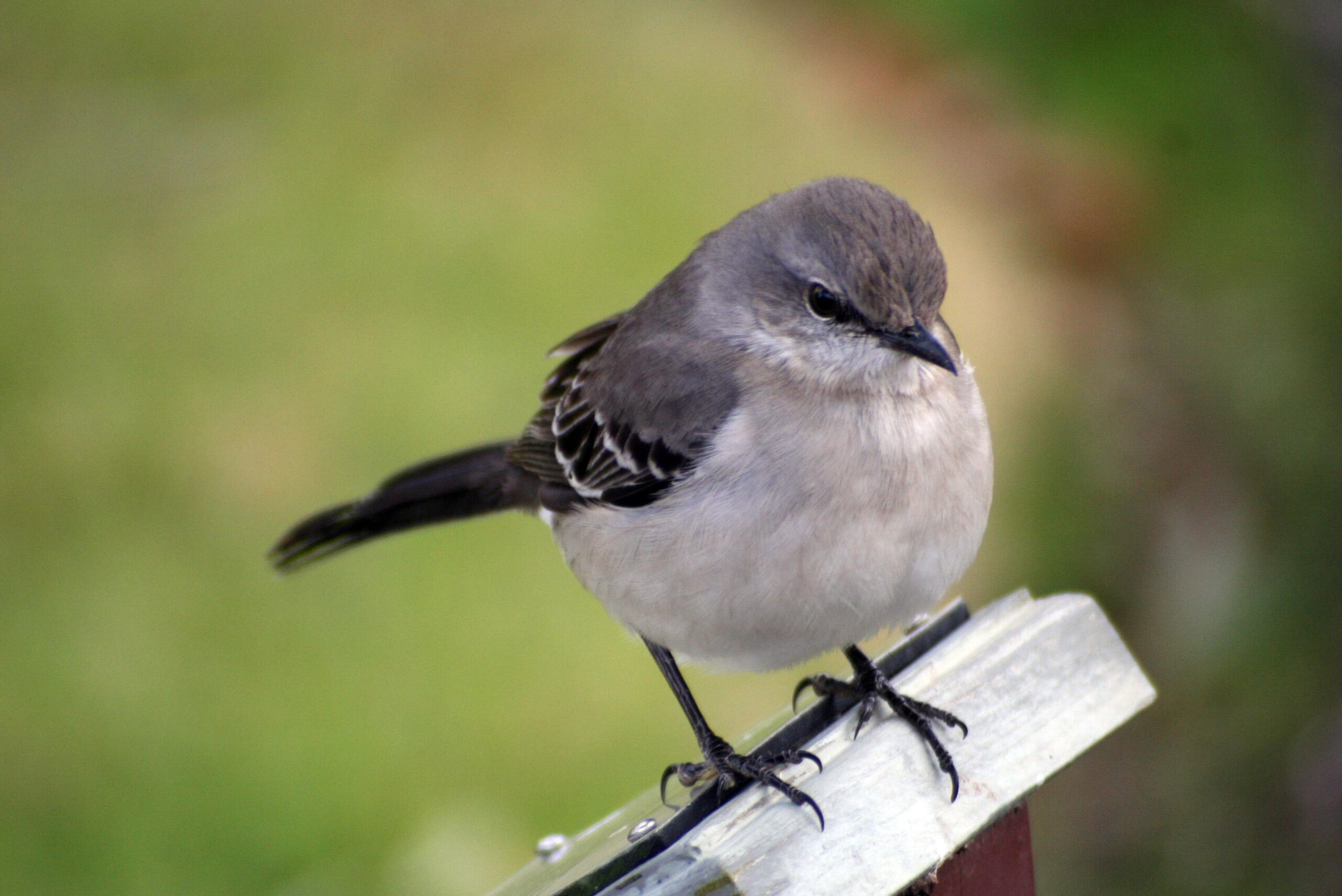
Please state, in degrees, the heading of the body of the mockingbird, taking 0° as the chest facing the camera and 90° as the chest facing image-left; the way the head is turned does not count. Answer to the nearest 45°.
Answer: approximately 315°
